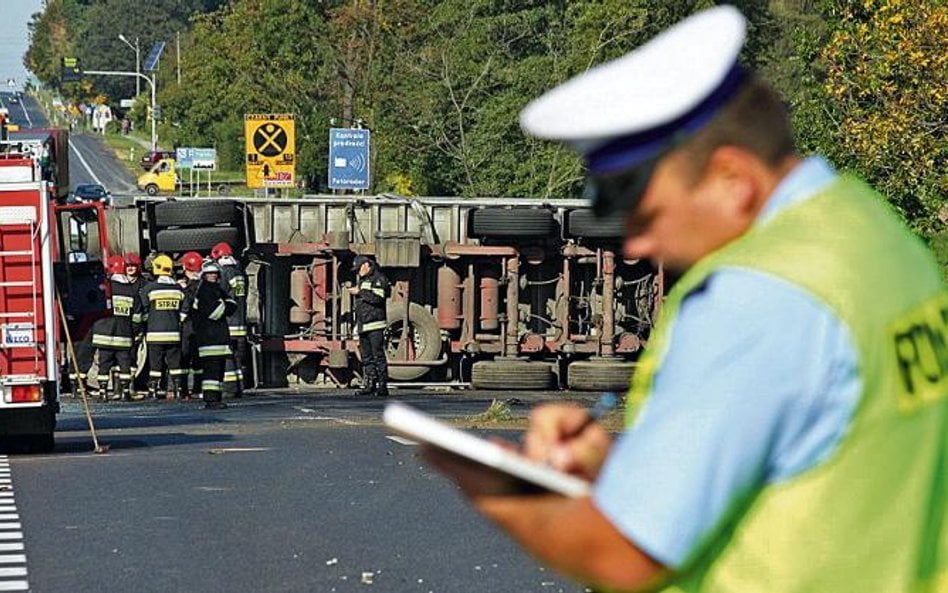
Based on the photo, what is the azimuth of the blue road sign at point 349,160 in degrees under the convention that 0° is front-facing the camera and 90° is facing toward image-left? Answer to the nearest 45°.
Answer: approximately 0°

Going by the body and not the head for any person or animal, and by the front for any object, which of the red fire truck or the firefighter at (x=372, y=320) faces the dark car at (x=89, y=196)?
the red fire truck

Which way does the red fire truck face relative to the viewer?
away from the camera

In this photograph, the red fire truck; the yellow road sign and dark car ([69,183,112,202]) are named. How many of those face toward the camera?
2

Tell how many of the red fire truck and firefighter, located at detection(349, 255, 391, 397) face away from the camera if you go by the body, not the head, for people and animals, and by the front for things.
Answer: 1

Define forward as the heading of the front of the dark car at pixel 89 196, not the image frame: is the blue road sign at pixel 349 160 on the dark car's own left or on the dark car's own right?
on the dark car's own left
